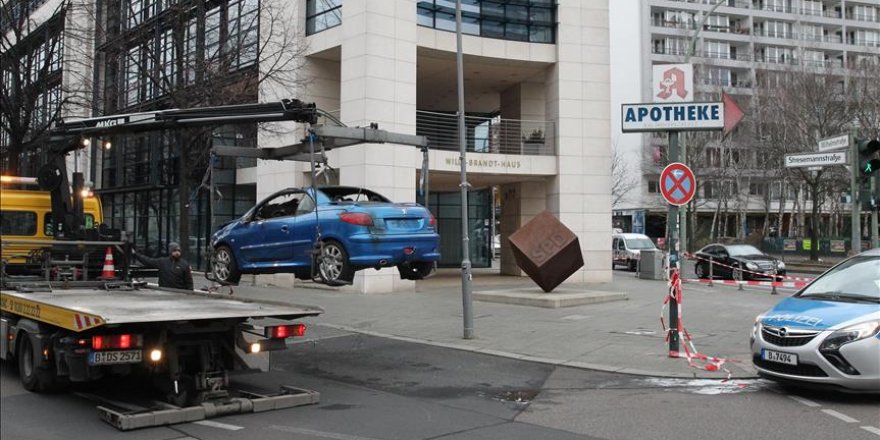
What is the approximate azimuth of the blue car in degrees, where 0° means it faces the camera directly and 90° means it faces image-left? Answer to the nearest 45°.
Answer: approximately 135°

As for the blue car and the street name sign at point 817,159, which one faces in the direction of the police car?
the street name sign

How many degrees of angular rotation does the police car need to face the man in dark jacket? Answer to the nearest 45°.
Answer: approximately 45° to its right

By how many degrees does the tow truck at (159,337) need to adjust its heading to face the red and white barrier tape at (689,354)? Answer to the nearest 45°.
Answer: approximately 135° to its right

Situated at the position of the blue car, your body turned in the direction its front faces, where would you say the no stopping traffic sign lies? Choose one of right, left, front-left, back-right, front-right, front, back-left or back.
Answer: back-right

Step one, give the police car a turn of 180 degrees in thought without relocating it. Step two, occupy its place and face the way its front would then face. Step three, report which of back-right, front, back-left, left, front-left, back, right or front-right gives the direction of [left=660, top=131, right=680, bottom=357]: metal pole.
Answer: left

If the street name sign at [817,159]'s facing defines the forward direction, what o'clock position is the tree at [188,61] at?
The tree is roughly at 3 o'clock from the street name sign.

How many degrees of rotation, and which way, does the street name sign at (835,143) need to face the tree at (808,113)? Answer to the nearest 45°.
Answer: approximately 135° to its right

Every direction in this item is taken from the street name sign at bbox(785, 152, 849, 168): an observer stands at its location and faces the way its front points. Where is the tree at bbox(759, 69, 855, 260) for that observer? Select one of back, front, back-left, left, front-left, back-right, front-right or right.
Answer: back

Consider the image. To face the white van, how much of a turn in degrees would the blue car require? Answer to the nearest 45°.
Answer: approximately 90° to its right
